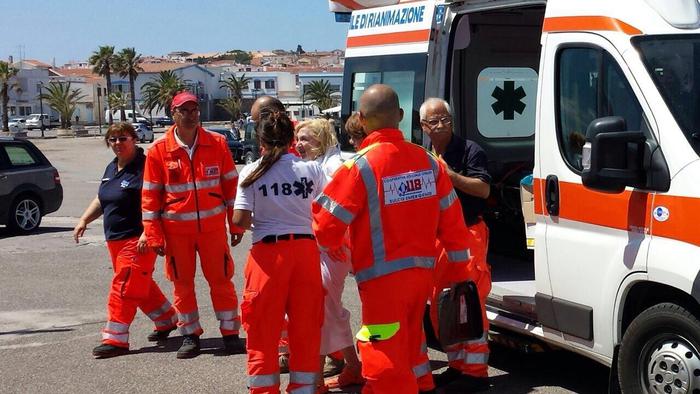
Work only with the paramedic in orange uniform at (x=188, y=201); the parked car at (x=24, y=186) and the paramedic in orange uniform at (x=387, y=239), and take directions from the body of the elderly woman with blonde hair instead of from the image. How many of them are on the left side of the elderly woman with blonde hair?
1

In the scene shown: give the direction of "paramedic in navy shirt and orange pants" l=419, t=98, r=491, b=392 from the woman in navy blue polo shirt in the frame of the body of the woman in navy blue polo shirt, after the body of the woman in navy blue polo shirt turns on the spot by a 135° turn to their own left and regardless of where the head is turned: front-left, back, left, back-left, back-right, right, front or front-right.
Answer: front-right

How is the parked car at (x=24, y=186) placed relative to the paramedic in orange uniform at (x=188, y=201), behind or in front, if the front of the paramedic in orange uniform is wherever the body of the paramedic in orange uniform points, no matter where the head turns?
behind

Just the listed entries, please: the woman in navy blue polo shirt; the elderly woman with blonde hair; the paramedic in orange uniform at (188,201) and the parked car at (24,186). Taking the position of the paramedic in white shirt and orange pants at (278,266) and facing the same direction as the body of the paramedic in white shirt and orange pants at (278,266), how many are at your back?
0

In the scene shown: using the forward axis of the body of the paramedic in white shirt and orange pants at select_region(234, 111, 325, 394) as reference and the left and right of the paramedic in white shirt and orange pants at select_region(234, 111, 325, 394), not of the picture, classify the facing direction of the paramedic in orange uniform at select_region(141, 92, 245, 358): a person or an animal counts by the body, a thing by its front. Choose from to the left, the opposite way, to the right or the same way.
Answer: the opposite way

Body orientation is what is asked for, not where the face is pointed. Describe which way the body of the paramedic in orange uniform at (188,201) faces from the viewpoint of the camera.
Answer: toward the camera

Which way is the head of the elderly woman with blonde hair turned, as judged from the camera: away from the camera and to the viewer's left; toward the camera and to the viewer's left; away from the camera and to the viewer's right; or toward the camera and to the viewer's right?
toward the camera and to the viewer's left

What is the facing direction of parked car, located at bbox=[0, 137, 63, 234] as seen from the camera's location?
facing to the left of the viewer

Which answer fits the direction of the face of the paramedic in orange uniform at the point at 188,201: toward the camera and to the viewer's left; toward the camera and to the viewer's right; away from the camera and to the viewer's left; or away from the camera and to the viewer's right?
toward the camera and to the viewer's right

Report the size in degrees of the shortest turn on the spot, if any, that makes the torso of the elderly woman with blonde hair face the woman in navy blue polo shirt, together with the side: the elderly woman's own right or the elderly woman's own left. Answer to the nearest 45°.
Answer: approximately 45° to the elderly woman's own right

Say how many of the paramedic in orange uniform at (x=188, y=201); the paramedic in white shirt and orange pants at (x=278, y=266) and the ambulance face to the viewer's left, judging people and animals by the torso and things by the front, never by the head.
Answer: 0

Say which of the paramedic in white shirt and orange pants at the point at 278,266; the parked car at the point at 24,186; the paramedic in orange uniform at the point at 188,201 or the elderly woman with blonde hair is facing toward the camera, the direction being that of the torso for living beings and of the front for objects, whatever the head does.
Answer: the paramedic in orange uniform at the point at 188,201

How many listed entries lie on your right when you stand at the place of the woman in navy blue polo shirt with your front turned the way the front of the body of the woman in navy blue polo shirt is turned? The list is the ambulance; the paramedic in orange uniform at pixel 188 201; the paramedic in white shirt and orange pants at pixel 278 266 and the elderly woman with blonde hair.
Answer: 0

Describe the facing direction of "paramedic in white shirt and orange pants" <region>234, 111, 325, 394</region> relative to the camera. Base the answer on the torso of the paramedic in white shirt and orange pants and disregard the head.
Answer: away from the camera
